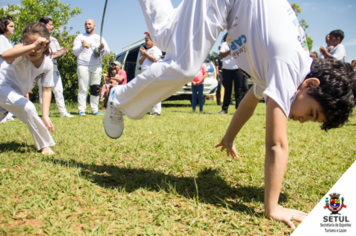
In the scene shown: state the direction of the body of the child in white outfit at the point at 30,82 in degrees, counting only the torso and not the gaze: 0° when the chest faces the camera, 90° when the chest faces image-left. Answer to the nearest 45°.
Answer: approximately 315°

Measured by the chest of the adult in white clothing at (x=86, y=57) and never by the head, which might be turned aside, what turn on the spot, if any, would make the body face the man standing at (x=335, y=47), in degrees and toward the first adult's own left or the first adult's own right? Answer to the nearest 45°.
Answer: approximately 90° to the first adult's own left

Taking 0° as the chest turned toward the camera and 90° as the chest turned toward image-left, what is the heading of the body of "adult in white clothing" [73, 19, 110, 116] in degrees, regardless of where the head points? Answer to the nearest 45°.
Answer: approximately 0°

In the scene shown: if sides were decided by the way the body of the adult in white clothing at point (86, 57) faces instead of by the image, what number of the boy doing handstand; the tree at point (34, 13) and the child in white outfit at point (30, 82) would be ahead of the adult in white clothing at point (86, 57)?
2

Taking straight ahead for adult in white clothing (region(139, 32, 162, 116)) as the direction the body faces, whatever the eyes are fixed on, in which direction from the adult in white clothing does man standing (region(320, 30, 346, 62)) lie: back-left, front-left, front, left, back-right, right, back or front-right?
back-left

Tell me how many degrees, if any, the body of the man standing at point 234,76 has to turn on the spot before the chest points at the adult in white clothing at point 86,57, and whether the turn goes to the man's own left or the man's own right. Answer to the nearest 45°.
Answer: approximately 45° to the man's own right
